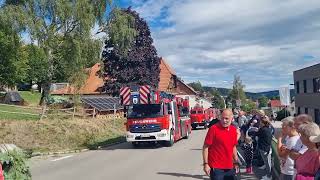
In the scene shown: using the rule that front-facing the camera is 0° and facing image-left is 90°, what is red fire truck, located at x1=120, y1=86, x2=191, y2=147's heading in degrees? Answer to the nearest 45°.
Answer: approximately 45°

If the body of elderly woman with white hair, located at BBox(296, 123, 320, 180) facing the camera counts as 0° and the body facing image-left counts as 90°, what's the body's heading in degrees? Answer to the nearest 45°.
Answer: approximately 90°

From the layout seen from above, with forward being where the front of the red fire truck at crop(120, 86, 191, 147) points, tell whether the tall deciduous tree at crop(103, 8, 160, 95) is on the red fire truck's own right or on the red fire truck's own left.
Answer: on the red fire truck's own right

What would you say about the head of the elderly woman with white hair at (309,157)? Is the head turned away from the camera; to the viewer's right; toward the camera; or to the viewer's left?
to the viewer's left

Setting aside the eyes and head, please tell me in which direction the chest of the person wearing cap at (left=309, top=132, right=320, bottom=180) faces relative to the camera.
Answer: to the viewer's left

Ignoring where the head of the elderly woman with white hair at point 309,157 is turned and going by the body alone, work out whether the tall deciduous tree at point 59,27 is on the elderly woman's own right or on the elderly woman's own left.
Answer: on the elderly woman's own right

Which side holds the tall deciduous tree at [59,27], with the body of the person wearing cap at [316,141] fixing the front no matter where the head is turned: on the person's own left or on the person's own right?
on the person's own right
